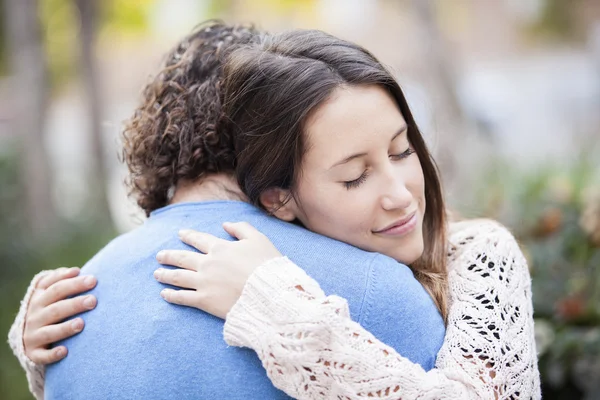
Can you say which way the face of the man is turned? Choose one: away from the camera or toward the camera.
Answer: away from the camera

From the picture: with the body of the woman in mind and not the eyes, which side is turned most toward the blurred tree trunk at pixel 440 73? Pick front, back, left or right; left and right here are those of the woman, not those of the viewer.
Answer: back

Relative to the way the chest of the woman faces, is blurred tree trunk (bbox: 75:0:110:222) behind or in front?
behind

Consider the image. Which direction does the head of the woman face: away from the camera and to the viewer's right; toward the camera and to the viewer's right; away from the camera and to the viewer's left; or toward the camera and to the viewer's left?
toward the camera and to the viewer's right

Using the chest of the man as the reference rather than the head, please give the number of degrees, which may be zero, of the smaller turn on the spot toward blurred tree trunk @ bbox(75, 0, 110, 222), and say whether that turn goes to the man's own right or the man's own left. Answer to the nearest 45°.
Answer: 0° — they already face it

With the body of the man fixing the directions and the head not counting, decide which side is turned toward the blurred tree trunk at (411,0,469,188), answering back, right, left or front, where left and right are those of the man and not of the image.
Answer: front

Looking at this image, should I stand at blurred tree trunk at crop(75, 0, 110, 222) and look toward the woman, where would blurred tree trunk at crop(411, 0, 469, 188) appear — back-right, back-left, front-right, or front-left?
front-left

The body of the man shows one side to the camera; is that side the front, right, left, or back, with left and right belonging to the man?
back

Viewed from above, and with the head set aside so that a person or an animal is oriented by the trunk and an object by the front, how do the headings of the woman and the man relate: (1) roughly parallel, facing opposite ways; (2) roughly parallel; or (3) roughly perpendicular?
roughly parallel, facing opposite ways

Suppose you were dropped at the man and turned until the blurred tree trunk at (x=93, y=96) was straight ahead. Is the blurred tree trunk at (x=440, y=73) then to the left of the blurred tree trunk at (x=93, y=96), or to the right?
right

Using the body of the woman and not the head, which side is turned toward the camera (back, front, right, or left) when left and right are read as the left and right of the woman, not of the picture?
front
